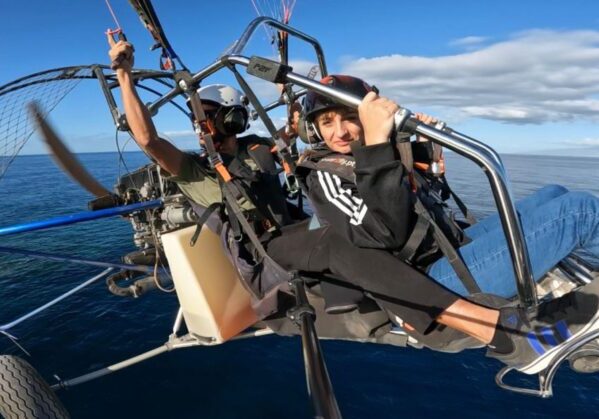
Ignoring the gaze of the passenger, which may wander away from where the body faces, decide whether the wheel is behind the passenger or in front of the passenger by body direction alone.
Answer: behind

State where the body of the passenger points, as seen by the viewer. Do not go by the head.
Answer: to the viewer's right

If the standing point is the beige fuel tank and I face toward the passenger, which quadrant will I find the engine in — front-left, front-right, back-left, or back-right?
back-left

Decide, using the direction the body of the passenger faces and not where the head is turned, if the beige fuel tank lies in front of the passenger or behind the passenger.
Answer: behind
